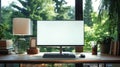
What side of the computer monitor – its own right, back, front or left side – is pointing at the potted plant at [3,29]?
right

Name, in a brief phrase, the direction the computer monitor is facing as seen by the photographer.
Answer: facing the viewer
